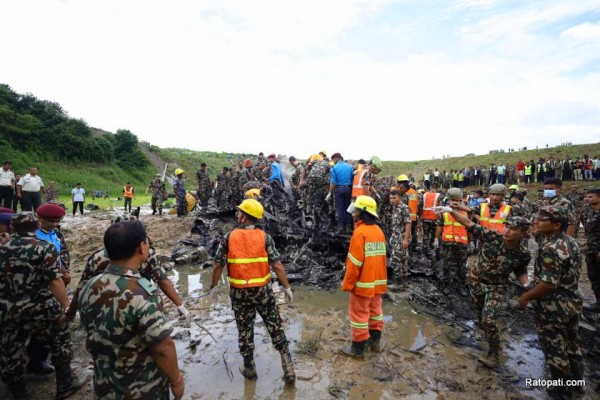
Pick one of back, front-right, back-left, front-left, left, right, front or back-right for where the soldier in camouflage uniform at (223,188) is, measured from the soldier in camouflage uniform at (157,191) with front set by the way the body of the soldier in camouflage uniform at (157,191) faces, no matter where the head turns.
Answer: front-left

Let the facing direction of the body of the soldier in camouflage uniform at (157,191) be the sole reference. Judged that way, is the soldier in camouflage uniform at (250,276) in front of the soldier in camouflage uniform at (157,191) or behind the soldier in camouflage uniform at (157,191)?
in front

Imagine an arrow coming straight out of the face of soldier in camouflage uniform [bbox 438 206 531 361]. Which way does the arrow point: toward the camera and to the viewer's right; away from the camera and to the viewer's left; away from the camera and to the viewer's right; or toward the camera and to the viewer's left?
toward the camera and to the viewer's left

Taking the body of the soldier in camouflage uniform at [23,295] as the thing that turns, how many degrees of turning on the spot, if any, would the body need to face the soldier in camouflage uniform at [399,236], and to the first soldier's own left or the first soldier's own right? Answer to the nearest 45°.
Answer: approximately 45° to the first soldier's own right

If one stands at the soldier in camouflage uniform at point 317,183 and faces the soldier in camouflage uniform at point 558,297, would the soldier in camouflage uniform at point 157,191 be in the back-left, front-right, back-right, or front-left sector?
back-right

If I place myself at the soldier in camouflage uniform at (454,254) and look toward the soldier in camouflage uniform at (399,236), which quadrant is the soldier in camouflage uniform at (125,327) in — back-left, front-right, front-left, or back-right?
front-left

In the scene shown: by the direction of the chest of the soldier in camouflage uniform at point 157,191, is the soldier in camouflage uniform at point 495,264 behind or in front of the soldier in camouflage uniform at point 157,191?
in front

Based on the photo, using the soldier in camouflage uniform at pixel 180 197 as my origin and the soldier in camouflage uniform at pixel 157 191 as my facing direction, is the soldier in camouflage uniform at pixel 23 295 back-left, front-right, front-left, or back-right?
back-left

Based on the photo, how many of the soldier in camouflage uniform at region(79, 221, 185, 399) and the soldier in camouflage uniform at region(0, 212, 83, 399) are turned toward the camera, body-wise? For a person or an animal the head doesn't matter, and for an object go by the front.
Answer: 0

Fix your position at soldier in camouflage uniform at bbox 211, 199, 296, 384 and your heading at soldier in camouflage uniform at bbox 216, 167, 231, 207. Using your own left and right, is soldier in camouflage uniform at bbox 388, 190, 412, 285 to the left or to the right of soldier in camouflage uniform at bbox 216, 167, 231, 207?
right
